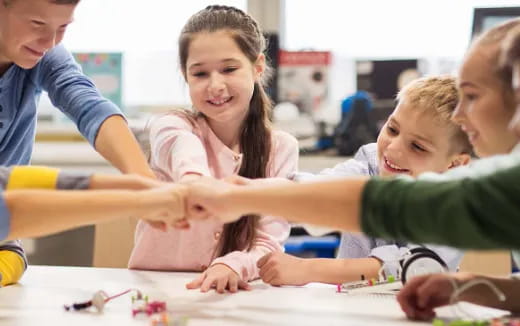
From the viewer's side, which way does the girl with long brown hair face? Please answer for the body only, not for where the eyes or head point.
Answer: toward the camera

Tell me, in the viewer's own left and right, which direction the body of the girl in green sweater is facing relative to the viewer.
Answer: facing to the left of the viewer

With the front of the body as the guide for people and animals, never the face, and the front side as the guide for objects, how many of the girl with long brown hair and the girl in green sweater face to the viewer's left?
1

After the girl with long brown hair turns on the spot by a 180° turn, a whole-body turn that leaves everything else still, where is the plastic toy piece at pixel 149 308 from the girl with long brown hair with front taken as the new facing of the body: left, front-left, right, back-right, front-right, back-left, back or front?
back

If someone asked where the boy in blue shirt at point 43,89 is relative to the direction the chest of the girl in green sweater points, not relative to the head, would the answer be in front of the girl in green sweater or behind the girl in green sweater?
in front

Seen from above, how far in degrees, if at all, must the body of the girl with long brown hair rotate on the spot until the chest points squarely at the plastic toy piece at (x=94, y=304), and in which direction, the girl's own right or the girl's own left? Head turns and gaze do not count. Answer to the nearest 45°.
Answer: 0° — they already face it

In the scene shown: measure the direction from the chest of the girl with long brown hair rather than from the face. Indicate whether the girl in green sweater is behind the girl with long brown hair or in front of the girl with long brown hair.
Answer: in front

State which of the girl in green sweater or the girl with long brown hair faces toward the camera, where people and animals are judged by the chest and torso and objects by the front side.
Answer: the girl with long brown hair

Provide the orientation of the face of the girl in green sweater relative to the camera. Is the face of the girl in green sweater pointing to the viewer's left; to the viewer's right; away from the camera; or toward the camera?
to the viewer's left

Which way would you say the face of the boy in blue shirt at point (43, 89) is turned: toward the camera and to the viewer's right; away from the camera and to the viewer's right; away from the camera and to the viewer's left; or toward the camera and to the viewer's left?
toward the camera and to the viewer's right

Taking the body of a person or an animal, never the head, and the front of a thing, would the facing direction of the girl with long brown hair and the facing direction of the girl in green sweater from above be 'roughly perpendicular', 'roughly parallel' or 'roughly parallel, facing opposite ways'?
roughly perpendicular
